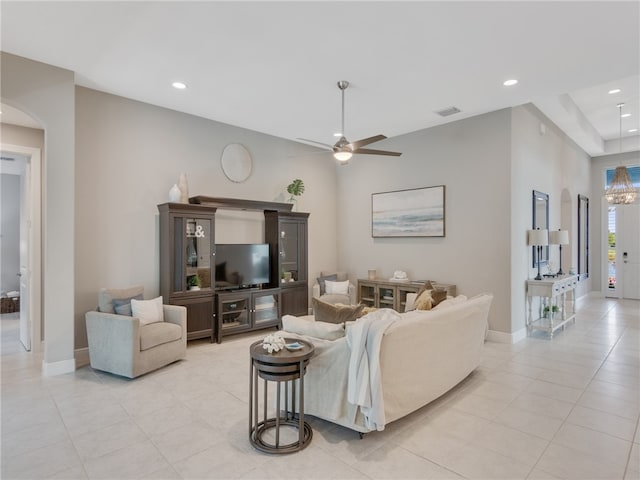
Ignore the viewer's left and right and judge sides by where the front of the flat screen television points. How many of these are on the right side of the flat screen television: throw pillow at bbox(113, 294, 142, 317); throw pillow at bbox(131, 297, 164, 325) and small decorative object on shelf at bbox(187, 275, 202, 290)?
3

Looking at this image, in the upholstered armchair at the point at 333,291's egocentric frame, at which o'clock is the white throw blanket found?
The white throw blanket is roughly at 12 o'clock from the upholstered armchair.

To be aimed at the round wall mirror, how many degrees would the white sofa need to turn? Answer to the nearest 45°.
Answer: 0° — it already faces it

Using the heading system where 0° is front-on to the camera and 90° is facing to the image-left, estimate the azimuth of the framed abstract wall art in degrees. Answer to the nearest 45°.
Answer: approximately 45°

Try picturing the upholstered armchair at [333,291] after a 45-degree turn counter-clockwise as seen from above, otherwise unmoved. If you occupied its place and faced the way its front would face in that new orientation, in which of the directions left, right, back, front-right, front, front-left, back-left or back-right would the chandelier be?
front-left

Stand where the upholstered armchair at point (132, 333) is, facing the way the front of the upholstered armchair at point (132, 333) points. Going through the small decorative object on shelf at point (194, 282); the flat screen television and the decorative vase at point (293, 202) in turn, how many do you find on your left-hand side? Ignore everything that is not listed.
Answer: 3

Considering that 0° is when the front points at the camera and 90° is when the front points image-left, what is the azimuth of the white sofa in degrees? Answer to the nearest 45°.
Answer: approximately 135°

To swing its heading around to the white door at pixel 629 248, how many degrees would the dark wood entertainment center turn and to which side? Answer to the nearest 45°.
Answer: approximately 45° to its left

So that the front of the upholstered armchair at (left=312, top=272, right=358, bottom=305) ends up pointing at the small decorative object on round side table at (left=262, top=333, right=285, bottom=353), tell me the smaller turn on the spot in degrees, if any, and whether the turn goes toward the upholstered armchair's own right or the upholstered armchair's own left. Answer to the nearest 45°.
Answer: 0° — it already faces it

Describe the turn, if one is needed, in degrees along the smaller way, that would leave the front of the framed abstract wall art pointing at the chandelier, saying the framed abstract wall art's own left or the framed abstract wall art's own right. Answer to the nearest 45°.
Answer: approximately 135° to the framed abstract wall art's own left

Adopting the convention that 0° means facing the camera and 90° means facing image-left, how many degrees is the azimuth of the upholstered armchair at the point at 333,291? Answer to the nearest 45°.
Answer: approximately 0°

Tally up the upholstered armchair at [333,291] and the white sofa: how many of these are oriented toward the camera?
1
